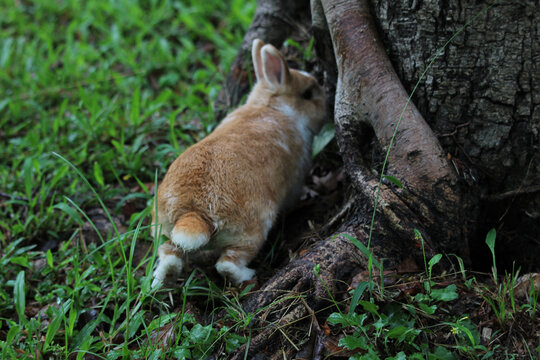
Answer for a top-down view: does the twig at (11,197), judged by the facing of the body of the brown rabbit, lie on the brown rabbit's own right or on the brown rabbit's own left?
on the brown rabbit's own left

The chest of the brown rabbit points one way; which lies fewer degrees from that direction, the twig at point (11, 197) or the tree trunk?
the tree trunk

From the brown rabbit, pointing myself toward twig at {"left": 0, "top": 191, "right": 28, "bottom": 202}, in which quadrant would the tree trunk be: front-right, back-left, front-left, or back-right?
back-right

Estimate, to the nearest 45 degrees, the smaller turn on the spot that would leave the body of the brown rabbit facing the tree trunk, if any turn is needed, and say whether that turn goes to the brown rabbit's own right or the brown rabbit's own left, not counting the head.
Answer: approximately 45° to the brown rabbit's own right

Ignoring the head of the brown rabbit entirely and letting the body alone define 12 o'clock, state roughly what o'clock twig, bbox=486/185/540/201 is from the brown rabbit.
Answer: The twig is roughly at 2 o'clock from the brown rabbit.

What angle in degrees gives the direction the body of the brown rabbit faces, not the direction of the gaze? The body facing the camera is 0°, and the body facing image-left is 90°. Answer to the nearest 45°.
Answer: approximately 225°
